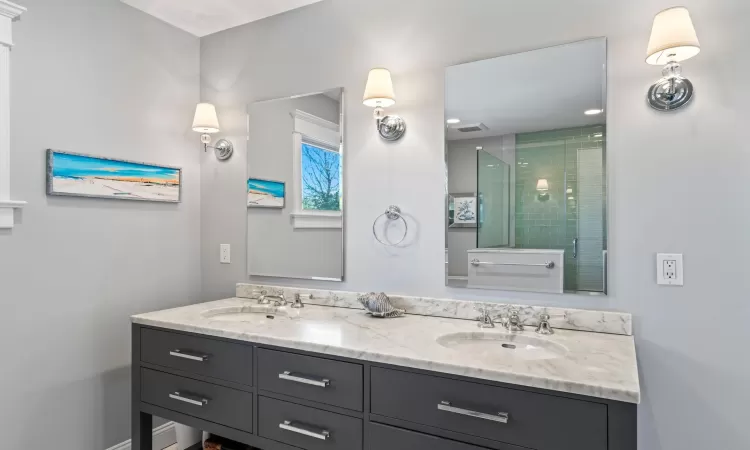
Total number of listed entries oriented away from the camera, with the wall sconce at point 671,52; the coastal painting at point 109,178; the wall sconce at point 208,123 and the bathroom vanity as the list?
0

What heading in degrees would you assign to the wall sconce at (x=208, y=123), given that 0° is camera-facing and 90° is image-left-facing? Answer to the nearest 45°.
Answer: approximately 45°

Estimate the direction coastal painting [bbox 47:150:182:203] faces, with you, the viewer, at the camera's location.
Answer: facing the viewer and to the right of the viewer

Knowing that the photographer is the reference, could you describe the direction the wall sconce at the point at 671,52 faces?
facing the viewer

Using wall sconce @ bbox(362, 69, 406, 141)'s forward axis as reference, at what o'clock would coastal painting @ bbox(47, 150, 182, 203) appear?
The coastal painting is roughly at 2 o'clock from the wall sconce.

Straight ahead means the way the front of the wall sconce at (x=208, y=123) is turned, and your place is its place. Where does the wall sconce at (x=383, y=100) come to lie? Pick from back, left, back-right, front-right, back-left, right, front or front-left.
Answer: left

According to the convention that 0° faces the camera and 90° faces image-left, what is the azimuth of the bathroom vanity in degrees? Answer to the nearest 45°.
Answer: approximately 45°

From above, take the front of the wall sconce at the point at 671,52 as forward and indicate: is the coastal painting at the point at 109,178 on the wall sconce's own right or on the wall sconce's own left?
on the wall sconce's own right

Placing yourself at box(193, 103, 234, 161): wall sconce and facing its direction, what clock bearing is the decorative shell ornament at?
The decorative shell ornament is roughly at 9 o'clock from the wall sconce.

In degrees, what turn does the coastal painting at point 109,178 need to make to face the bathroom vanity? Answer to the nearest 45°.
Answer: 0° — it already faces it

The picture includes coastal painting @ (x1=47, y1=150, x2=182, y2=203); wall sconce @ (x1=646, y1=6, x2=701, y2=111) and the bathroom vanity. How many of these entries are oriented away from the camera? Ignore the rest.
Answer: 0

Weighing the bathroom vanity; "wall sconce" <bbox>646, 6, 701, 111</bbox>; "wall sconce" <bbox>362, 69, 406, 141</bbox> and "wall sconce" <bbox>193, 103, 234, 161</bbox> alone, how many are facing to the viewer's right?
0

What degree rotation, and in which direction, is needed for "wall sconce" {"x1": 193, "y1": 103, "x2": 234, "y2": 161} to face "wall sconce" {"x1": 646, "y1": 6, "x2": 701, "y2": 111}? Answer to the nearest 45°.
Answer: approximately 90° to its left

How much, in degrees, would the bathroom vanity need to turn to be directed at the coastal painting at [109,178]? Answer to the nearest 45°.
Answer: approximately 90° to its right

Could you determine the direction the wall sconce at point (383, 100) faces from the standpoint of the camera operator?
facing the viewer and to the left of the viewer

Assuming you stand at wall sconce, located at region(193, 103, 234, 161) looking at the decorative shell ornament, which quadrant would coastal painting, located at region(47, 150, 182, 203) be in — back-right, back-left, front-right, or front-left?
back-right

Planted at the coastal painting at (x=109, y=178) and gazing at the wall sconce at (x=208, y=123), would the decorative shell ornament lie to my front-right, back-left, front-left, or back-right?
front-right
